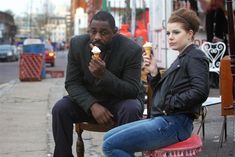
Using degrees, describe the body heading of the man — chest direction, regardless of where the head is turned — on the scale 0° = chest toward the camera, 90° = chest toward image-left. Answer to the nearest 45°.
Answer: approximately 0°

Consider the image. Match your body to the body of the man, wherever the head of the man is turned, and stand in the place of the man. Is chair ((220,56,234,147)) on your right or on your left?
on your left

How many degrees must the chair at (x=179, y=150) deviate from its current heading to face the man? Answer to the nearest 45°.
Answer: approximately 45° to its right

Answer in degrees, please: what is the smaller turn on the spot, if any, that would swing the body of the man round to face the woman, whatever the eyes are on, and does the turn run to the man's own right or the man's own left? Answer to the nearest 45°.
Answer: approximately 45° to the man's own left

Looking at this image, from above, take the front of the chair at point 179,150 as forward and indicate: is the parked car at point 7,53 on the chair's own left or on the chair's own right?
on the chair's own right

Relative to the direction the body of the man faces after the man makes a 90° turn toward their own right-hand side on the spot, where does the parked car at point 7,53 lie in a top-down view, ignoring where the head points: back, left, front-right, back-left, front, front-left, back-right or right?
right

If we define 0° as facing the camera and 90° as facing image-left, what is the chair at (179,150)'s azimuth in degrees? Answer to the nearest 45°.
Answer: approximately 90°
